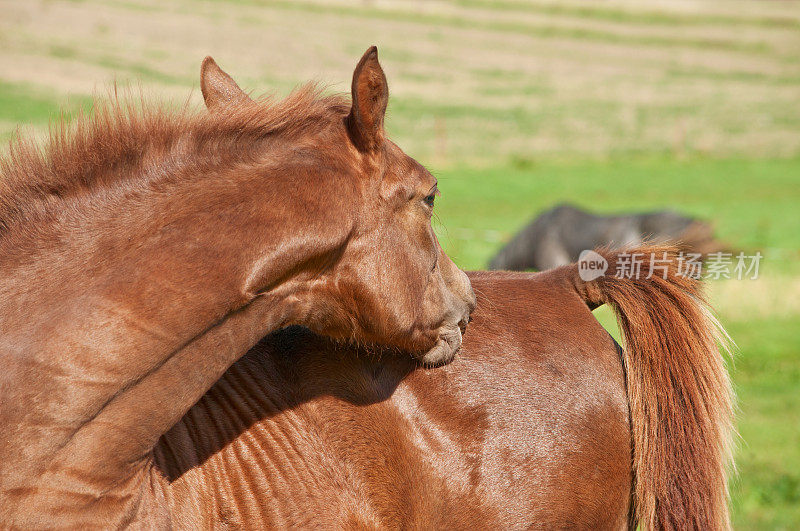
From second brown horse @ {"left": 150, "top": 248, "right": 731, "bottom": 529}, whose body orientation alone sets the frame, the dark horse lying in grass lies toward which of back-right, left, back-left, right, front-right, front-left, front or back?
right

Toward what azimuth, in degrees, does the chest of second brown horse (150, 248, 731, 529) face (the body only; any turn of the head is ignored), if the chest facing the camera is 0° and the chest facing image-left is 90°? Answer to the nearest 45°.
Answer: approximately 90°
